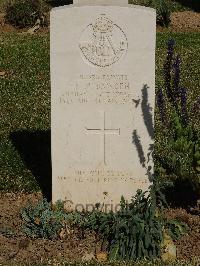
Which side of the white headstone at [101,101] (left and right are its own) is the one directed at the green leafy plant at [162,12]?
back

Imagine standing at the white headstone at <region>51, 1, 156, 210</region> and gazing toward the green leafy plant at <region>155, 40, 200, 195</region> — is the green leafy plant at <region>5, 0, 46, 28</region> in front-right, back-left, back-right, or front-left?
back-left

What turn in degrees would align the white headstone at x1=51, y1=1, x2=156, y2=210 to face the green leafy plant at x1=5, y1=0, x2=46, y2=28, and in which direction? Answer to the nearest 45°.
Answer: approximately 180°

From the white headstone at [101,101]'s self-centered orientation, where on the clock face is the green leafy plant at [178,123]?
The green leafy plant is roughly at 10 o'clock from the white headstone.

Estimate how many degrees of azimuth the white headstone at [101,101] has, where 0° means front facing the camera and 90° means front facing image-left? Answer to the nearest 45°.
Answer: approximately 0°
